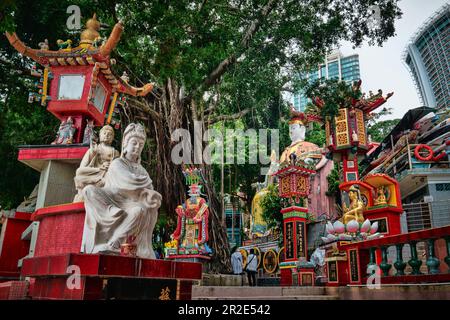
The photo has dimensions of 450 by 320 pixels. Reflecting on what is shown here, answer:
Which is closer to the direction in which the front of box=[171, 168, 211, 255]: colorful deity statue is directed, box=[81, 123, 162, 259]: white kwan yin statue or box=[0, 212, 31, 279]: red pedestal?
the white kwan yin statue

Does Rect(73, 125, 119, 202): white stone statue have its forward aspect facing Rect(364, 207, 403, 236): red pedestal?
no

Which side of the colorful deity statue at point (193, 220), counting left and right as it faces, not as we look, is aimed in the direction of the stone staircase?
front

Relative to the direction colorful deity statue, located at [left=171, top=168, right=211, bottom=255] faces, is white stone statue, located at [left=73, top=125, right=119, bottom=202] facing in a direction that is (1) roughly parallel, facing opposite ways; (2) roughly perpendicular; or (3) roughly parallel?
roughly parallel

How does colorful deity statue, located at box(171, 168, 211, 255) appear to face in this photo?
toward the camera

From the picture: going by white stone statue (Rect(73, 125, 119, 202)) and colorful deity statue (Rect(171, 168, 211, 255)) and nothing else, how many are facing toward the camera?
2

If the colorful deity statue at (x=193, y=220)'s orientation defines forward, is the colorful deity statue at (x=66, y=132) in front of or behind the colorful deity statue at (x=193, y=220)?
in front

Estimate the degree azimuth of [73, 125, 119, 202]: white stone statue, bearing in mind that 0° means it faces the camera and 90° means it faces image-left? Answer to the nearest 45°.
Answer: approximately 0°

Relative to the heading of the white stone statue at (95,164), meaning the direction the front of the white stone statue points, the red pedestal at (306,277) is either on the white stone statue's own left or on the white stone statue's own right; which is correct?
on the white stone statue's own left

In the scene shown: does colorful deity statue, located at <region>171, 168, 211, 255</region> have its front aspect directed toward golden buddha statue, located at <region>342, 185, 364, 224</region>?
no

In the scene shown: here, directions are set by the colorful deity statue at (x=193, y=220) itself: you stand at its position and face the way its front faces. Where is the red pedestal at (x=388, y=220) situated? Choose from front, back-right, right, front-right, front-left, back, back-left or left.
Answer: left

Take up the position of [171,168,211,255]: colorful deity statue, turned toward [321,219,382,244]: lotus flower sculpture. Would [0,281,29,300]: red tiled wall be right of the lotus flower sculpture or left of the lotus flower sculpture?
right
